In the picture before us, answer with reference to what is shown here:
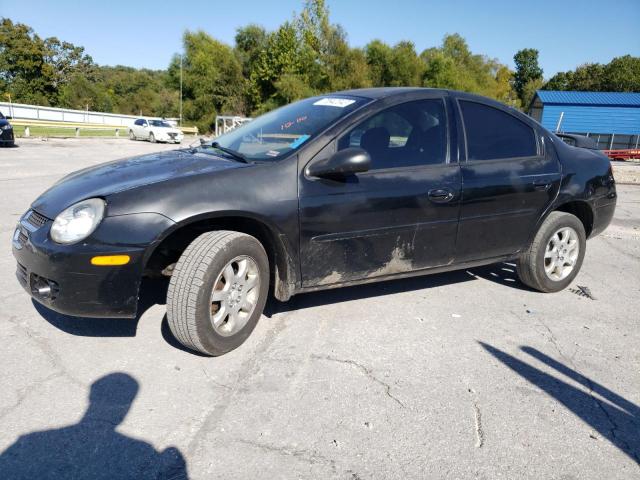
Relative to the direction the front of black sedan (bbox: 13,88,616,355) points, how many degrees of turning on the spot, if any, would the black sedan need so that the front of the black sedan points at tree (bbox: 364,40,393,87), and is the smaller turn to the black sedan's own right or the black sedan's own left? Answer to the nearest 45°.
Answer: approximately 135° to the black sedan's own right

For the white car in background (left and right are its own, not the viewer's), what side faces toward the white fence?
back

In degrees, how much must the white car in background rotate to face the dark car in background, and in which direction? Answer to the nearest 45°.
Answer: approximately 90° to its right

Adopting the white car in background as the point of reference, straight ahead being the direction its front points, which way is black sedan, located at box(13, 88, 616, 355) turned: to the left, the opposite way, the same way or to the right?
to the right

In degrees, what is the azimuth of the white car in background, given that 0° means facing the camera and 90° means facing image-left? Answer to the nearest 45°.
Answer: approximately 315°

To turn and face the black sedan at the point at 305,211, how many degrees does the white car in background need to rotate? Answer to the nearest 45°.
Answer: approximately 45° to its right

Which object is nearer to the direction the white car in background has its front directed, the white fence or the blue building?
the blue building

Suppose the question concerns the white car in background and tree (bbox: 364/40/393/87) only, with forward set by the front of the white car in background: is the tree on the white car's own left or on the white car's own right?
on the white car's own left

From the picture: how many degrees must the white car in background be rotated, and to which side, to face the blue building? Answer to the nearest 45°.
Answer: approximately 45° to its left

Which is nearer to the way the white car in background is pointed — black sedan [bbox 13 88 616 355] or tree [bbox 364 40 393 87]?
the black sedan

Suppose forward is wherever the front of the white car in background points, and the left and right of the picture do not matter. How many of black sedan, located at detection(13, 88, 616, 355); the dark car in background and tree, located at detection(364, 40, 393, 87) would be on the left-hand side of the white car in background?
1
